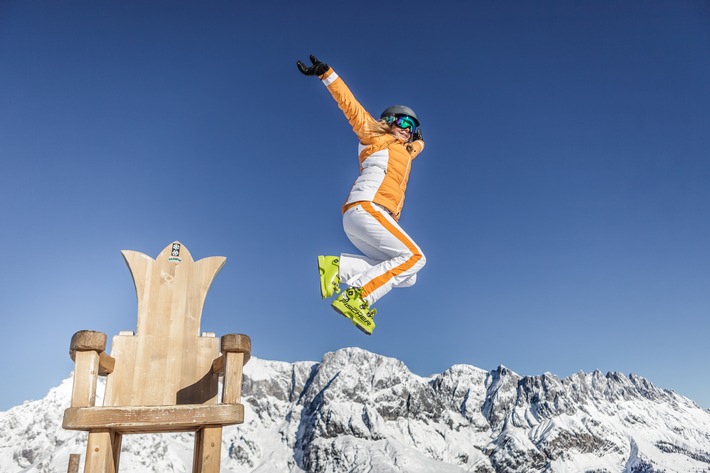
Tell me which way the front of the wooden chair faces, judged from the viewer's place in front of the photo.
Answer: facing the viewer

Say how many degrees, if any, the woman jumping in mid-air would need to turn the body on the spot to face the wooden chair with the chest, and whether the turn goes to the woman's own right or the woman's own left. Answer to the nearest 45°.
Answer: approximately 135° to the woman's own right

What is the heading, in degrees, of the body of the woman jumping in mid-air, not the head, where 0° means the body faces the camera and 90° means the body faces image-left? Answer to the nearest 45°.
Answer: approximately 315°

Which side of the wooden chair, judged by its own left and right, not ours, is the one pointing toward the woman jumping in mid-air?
left

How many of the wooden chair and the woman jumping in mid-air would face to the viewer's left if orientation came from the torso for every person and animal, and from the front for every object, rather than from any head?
0
